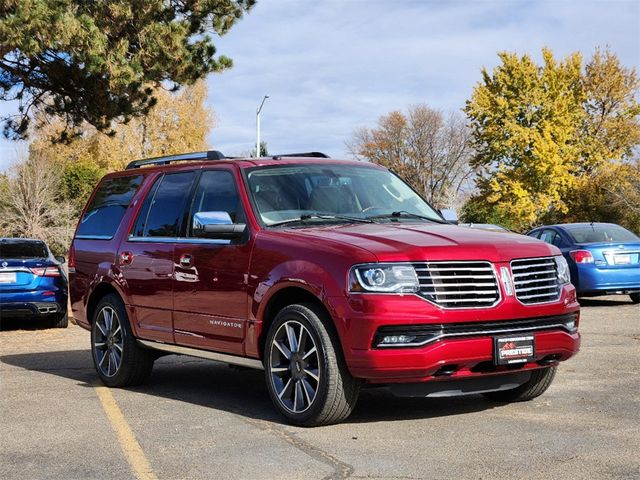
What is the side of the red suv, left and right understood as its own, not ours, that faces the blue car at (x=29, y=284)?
back

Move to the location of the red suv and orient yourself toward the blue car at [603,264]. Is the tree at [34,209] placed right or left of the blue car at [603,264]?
left

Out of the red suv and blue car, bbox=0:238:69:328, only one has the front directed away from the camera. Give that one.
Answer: the blue car

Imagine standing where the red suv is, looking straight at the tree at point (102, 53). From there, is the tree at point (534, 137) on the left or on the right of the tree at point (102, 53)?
right

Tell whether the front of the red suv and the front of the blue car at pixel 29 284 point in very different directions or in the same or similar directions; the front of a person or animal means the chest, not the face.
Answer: very different directions

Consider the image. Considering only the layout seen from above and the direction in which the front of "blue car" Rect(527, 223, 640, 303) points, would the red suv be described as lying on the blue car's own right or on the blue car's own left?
on the blue car's own left

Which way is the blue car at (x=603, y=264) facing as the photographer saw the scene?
facing away from the viewer and to the left of the viewer

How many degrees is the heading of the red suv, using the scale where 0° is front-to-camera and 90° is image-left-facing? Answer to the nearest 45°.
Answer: approximately 315°

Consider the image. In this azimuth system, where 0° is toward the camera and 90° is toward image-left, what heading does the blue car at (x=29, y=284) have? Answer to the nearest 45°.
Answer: approximately 180°

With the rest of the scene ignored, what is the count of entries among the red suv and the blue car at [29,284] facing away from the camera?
1
